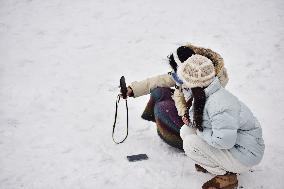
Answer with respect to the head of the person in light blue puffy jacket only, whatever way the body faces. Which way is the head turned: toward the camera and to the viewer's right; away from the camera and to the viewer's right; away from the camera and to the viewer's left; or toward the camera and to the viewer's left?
away from the camera and to the viewer's left

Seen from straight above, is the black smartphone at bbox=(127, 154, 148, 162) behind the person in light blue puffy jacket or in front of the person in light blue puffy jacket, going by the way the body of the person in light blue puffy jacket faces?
in front

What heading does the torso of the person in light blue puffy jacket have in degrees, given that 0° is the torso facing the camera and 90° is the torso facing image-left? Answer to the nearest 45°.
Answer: approximately 90°
